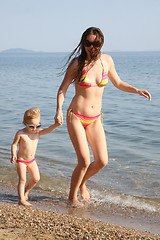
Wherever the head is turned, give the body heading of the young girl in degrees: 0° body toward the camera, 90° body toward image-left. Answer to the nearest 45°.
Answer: approximately 315°

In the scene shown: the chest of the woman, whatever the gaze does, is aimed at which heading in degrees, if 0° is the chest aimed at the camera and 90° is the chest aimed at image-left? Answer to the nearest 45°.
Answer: approximately 315°

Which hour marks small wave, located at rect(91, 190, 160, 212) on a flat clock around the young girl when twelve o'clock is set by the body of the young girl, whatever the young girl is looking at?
The small wave is roughly at 10 o'clock from the young girl.
